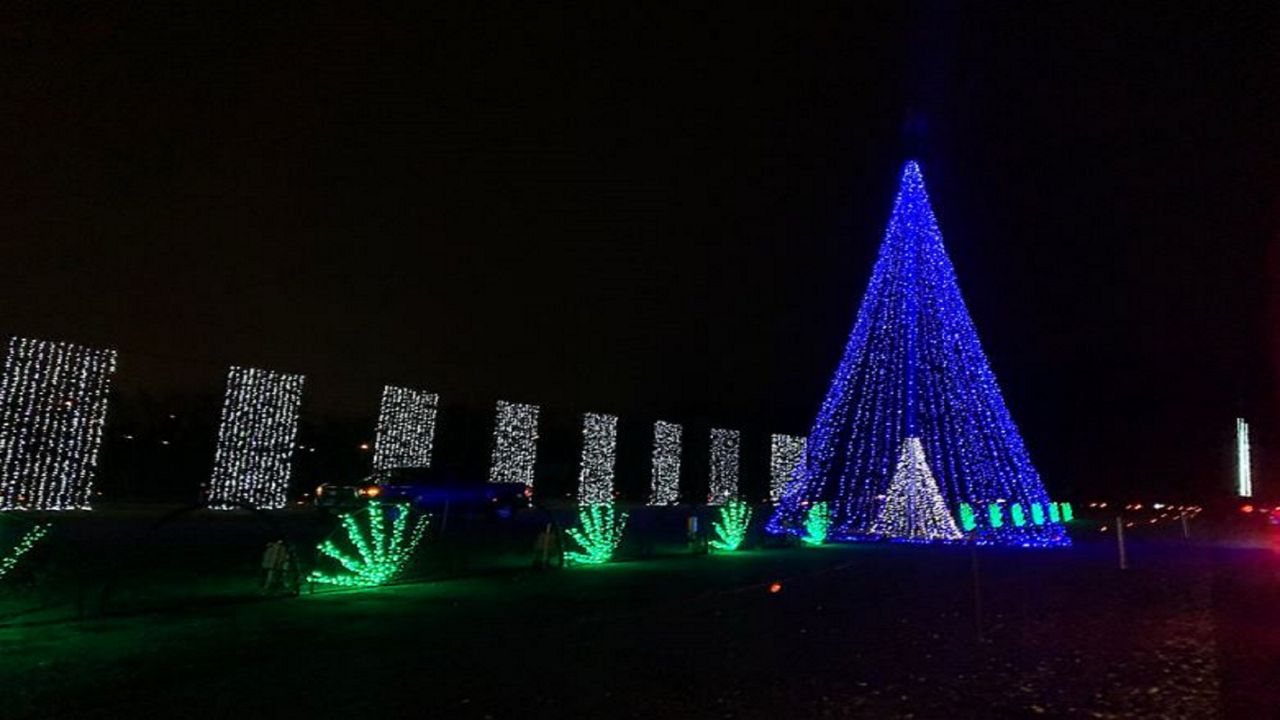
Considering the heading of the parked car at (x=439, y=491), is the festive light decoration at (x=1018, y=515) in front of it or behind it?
behind

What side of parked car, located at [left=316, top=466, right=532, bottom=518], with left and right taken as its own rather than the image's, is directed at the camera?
left

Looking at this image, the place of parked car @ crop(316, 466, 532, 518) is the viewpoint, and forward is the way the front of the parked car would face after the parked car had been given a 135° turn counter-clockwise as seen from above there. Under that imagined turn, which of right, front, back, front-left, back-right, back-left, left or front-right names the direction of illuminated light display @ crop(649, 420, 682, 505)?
left

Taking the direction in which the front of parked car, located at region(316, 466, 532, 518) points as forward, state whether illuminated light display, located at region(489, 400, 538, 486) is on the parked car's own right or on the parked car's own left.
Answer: on the parked car's own right

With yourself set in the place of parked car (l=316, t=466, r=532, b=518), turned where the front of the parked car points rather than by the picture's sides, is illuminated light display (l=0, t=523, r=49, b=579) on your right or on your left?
on your left

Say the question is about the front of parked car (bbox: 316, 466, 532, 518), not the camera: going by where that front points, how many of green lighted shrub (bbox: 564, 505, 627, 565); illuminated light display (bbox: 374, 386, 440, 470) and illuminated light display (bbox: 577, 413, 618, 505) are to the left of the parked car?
1

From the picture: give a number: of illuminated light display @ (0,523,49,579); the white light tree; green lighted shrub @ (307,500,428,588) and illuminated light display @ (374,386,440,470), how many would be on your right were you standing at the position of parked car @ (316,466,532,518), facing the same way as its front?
1

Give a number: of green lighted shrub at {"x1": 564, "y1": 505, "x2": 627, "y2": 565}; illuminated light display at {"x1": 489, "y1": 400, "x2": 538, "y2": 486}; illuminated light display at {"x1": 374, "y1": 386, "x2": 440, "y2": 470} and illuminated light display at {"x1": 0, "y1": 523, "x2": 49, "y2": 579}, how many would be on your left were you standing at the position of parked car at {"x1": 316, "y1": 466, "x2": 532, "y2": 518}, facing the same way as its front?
2

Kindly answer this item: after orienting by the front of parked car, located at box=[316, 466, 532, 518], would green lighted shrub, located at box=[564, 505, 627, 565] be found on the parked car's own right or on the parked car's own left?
on the parked car's own left

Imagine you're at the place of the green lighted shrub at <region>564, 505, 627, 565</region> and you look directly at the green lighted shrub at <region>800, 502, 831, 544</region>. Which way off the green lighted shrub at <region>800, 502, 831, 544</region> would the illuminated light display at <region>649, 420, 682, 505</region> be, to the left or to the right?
left

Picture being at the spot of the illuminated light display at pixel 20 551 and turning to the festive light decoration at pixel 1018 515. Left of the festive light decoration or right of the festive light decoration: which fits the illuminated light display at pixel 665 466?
left
